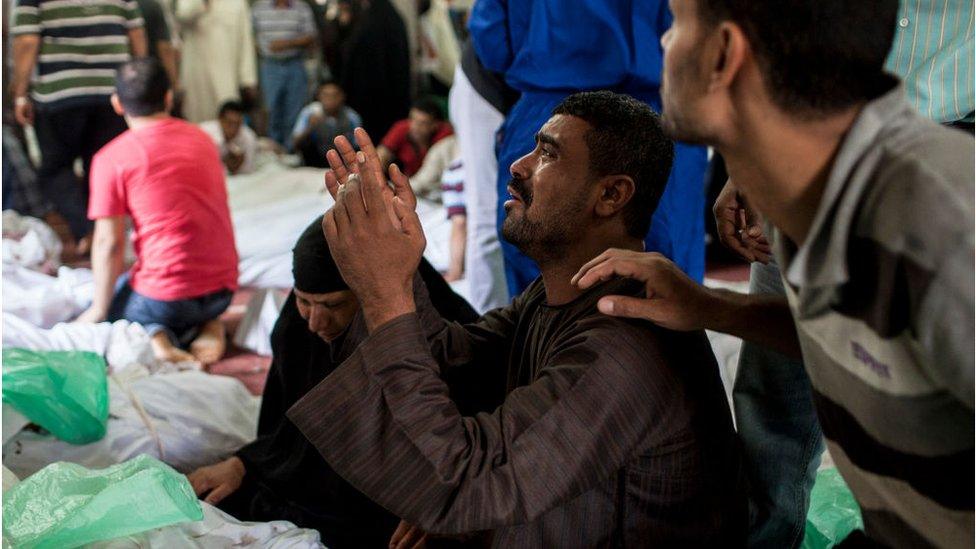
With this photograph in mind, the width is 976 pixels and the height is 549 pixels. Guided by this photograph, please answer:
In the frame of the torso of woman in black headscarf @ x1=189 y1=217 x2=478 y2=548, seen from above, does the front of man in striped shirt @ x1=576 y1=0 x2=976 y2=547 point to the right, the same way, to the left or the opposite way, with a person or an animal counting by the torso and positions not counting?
to the right

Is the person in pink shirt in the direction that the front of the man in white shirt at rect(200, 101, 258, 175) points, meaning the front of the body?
yes

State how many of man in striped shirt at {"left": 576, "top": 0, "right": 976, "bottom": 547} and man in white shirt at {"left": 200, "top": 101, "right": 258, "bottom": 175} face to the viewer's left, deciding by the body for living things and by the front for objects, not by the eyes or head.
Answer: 1

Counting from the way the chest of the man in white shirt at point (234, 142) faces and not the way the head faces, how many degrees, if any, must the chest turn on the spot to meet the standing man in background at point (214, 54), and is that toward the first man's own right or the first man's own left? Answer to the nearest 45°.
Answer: approximately 180°

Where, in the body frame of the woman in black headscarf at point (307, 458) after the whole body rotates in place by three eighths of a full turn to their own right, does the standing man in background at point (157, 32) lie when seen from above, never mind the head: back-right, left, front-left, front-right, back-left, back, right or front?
front

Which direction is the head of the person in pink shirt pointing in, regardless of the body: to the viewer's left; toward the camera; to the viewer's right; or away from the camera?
away from the camera

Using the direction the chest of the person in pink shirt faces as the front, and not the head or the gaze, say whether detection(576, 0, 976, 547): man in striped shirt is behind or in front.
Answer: behind

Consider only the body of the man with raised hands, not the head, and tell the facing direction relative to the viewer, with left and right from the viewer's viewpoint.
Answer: facing to the left of the viewer

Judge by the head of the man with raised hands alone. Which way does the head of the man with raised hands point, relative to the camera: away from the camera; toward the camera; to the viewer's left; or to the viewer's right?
to the viewer's left

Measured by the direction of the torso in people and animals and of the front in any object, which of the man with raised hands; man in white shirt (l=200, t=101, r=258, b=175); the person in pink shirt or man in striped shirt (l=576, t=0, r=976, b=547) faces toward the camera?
the man in white shirt

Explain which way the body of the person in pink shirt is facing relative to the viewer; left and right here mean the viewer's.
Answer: facing away from the viewer and to the left of the viewer

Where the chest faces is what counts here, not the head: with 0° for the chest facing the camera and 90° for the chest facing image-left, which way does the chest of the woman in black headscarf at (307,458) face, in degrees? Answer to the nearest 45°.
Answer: approximately 45°

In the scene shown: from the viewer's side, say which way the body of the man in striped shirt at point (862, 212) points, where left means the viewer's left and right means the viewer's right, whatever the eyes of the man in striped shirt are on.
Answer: facing to the left of the viewer

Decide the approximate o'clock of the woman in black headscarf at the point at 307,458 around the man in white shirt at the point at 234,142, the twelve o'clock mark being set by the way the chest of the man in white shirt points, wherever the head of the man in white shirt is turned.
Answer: The woman in black headscarf is roughly at 12 o'clock from the man in white shirt.

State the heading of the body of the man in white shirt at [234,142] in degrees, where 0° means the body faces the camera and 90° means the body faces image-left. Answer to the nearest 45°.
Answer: approximately 0°

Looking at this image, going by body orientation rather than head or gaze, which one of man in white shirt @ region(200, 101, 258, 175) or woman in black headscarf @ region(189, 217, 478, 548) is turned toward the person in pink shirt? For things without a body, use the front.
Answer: the man in white shirt
